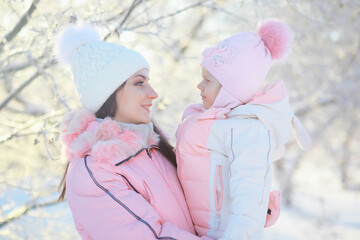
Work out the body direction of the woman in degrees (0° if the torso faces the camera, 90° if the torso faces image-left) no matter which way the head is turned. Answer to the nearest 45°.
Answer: approximately 270°

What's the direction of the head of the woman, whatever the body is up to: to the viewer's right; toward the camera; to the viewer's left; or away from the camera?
to the viewer's right

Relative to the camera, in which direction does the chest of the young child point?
to the viewer's left

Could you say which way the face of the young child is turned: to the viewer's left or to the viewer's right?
to the viewer's left
